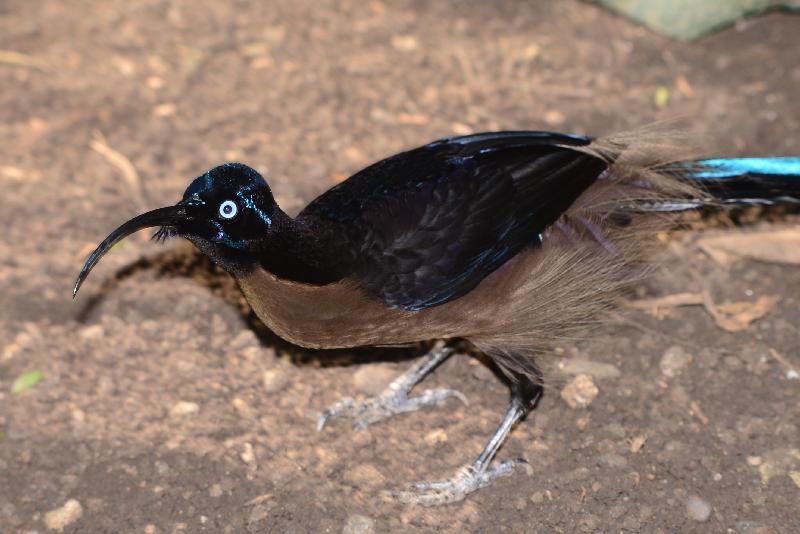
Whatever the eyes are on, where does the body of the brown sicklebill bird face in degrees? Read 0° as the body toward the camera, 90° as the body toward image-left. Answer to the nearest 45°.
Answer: approximately 90°

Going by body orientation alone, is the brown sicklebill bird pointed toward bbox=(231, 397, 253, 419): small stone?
yes

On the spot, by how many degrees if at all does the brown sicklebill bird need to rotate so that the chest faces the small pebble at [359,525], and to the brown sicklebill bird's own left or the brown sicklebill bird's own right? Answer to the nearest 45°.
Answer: approximately 45° to the brown sicklebill bird's own left

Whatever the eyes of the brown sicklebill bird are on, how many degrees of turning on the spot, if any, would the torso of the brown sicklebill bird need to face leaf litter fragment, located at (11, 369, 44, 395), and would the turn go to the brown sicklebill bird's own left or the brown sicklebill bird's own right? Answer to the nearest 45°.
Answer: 0° — it already faces it

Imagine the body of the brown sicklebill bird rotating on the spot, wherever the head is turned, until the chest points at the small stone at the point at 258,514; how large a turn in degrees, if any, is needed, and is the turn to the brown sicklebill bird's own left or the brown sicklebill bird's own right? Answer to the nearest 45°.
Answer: approximately 45° to the brown sicklebill bird's own left

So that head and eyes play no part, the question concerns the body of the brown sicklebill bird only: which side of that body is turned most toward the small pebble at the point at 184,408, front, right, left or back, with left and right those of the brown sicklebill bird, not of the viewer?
front
